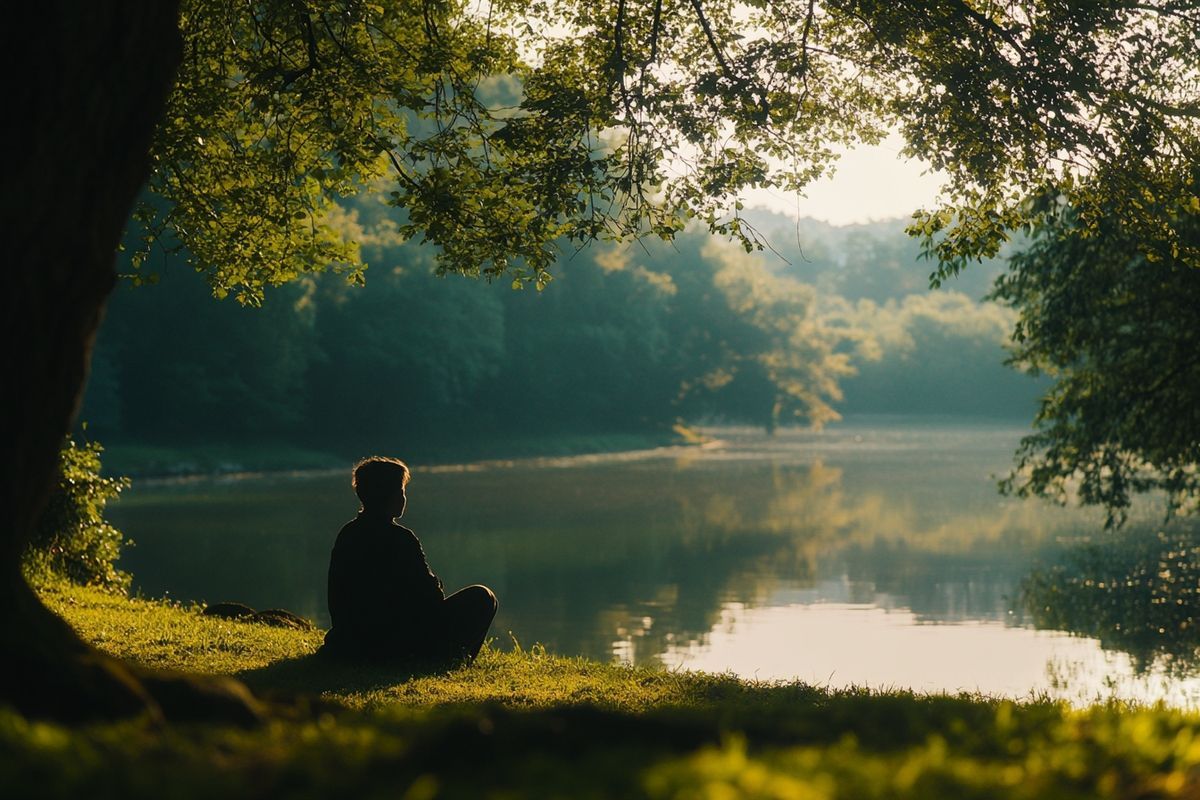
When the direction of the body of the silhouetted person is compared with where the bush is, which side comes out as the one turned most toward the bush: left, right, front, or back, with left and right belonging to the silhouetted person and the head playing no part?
left

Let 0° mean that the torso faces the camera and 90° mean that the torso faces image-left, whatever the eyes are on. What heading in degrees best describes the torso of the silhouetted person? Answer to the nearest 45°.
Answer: approximately 225°

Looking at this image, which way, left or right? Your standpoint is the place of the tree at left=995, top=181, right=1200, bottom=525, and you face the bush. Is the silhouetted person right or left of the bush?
left

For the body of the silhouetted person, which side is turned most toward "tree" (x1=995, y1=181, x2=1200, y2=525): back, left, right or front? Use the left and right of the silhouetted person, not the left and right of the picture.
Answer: front
